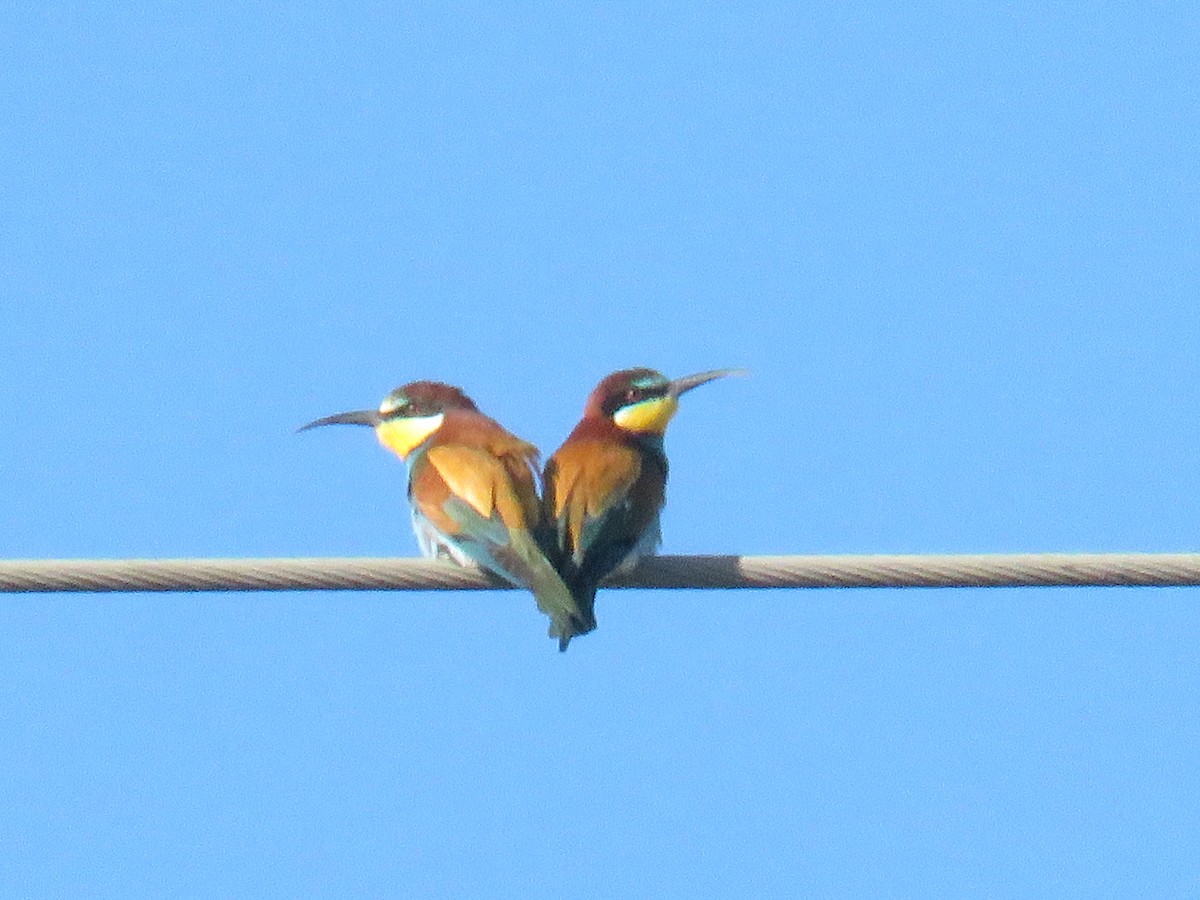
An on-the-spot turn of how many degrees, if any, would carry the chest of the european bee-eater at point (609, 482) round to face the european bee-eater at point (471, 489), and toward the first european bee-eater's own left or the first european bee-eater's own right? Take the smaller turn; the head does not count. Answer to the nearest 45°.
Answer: approximately 135° to the first european bee-eater's own left

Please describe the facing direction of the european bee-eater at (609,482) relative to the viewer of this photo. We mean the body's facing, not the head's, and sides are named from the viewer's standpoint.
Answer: facing away from the viewer and to the right of the viewer

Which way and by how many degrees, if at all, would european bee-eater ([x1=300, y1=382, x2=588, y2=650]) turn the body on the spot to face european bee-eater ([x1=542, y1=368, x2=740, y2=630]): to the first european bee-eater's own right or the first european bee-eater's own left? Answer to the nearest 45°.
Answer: approximately 135° to the first european bee-eater's own right

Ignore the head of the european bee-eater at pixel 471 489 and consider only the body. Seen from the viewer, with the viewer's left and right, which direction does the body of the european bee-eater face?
facing away from the viewer and to the left of the viewer
